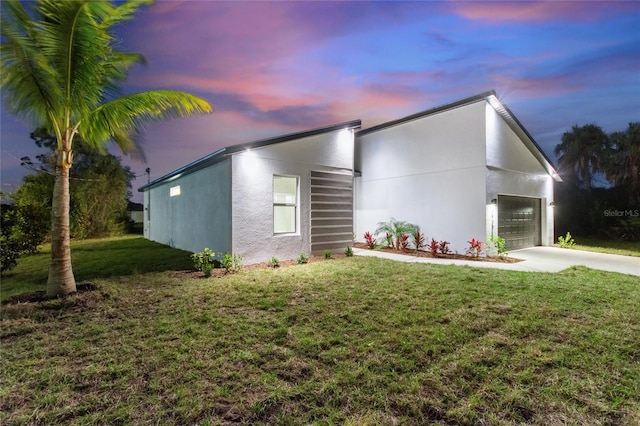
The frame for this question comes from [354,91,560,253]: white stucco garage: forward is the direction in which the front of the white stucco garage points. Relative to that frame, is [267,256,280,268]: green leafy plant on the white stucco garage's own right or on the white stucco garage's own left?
on the white stucco garage's own right

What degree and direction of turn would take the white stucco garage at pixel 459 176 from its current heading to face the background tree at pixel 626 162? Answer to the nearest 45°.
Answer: approximately 90° to its left

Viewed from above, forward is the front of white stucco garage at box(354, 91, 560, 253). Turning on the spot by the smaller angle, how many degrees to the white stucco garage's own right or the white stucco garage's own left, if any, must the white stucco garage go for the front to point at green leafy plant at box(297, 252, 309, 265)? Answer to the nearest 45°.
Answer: approximately 90° to the white stucco garage's own right

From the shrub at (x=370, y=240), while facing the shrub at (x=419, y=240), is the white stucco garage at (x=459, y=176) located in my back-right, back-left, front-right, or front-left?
front-left

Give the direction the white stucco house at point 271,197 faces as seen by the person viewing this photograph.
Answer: facing the viewer and to the right of the viewer

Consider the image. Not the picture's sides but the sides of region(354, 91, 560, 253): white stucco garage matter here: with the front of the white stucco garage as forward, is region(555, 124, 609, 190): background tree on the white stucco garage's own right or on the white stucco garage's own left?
on the white stucco garage's own left

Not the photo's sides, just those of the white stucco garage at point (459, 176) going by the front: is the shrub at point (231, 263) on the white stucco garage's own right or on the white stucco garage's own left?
on the white stucco garage's own right

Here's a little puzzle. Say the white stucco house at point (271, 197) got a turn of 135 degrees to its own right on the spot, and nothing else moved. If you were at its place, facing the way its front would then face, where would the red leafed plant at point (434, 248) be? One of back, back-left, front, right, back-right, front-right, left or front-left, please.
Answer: back

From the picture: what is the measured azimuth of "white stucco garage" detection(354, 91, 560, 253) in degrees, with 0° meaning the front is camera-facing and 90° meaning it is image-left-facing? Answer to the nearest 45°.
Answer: approximately 315°

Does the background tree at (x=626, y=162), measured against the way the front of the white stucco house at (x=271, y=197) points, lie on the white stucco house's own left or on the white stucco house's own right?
on the white stucco house's own left

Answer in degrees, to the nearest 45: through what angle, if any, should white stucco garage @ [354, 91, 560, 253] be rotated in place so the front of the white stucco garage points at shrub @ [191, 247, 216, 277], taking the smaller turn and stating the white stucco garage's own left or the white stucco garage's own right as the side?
approximately 90° to the white stucco garage's own right
